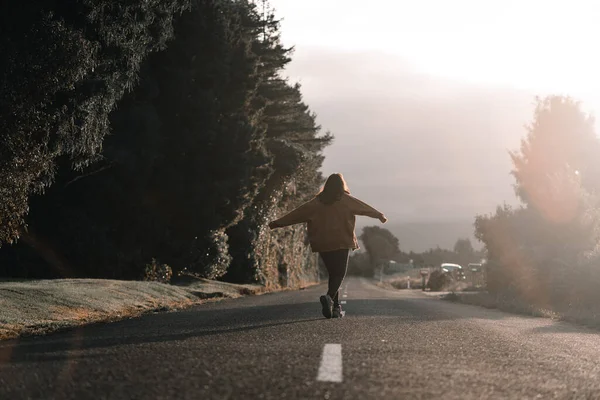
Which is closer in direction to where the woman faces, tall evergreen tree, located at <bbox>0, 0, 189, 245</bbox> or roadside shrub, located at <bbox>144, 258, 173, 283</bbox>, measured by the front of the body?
the roadside shrub

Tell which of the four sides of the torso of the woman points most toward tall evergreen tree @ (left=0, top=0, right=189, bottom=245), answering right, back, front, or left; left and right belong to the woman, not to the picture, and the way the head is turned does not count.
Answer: left

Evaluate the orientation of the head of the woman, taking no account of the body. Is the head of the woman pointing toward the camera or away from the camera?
away from the camera

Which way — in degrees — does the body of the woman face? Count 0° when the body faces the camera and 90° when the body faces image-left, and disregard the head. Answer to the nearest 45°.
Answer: approximately 180°

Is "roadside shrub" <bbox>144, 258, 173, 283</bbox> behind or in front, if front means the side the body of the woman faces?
in front

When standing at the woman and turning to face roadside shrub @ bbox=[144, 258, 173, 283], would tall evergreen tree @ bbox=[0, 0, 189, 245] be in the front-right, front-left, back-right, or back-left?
front-left
